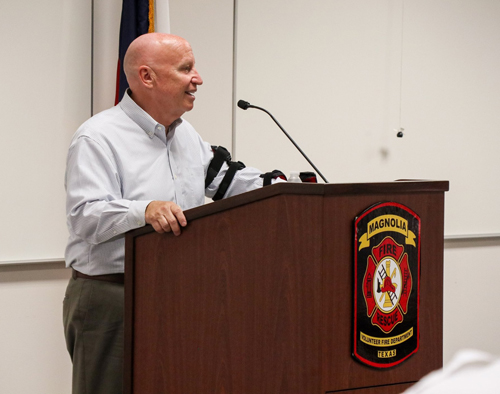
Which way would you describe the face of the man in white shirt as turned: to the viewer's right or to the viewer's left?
to the viewer's right

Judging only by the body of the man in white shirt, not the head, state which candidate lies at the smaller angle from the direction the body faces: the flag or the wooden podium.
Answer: the wooden podium

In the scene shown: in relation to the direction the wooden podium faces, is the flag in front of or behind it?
behind

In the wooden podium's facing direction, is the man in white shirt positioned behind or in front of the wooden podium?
behind

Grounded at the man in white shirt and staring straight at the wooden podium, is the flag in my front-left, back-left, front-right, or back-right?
back-left

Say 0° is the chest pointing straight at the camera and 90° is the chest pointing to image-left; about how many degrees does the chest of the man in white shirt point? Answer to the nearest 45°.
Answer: approximately 315°

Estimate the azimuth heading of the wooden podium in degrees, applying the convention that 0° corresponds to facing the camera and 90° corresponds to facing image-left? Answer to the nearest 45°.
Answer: approximately 315°
